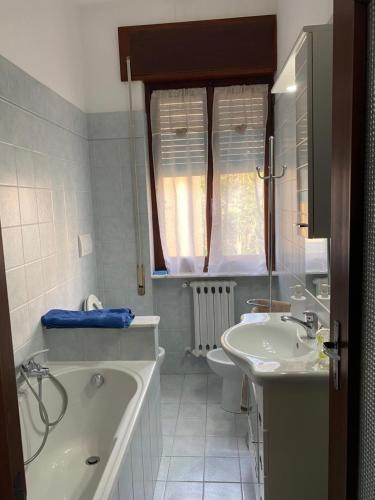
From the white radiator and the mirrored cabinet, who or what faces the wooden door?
the white radiator

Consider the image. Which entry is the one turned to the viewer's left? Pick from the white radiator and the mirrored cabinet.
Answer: the mirrored cabinet

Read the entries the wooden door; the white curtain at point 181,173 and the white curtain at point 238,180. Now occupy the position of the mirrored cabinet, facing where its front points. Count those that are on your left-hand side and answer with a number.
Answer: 1

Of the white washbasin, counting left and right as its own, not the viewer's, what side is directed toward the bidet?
right

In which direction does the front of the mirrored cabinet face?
to the viewer's left

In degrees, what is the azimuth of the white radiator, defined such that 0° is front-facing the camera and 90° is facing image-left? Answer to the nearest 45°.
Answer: approximately 0°

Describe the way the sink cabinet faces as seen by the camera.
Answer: facing to the left of the viewer

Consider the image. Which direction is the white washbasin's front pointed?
to the viewer's left

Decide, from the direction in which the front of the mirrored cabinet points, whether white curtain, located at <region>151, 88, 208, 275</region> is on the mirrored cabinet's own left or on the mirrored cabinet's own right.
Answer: on the mirrored cabinet's own right

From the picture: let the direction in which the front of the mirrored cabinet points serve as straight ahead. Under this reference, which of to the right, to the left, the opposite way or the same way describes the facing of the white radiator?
to the left

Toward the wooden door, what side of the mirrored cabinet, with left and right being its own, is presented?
left
